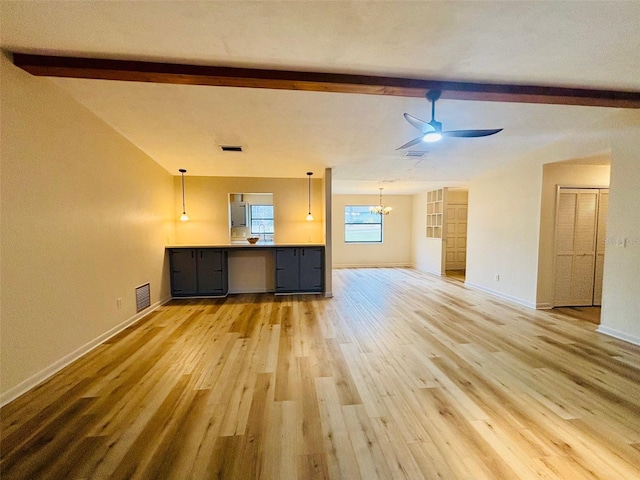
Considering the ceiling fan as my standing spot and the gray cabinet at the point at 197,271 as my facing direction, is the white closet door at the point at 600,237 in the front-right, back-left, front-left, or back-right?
back-right

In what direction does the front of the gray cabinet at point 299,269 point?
toward the camera

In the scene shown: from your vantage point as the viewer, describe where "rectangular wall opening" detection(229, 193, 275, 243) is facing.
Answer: facing the viewer

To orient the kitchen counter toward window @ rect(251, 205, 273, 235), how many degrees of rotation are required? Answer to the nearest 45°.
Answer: approximately 180°

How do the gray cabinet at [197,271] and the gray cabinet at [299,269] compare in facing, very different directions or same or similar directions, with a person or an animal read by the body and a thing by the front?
same or similar directions

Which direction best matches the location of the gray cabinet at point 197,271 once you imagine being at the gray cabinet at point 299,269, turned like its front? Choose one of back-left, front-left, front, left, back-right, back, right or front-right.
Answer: right

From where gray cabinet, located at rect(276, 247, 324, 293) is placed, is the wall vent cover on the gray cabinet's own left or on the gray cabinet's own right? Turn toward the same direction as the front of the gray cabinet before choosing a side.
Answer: on the gray cabinet's own right

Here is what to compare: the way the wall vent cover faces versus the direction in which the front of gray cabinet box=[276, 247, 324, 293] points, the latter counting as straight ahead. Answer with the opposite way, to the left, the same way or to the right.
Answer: to the left

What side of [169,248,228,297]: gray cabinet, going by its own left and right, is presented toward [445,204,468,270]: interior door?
left

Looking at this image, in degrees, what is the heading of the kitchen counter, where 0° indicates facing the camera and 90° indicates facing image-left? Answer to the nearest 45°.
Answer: approximately 0°
